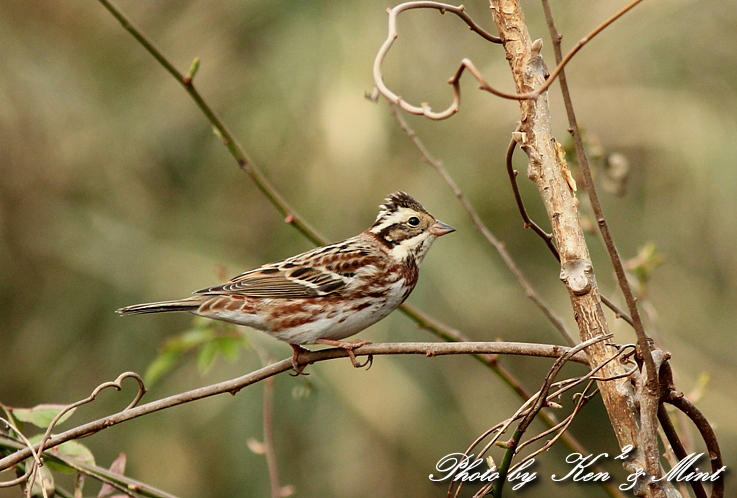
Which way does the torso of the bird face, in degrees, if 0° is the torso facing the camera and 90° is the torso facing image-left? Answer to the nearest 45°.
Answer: approximately 270°

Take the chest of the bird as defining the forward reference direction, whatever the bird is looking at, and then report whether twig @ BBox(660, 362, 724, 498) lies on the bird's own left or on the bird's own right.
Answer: on the bird's own right
